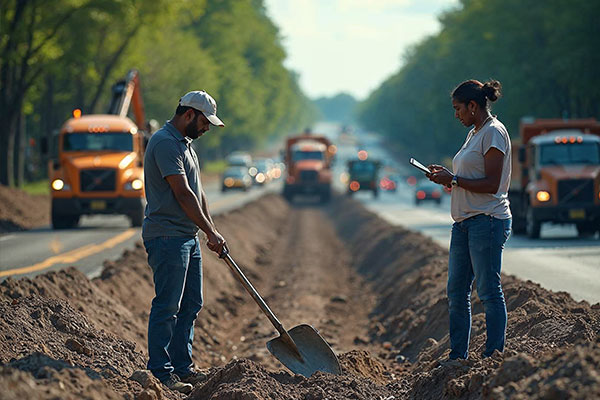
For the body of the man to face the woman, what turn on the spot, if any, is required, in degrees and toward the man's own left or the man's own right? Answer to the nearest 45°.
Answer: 0° — they already face them

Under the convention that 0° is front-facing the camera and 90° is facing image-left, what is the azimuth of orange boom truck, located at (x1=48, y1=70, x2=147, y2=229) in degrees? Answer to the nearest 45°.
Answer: approximately 0°

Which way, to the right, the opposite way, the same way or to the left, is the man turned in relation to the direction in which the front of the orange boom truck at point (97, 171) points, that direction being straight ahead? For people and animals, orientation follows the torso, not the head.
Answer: to the left

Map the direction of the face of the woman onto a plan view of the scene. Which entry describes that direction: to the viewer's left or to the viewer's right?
to the viewer's left

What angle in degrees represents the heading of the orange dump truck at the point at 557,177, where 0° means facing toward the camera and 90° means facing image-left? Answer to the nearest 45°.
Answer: approximately 0°

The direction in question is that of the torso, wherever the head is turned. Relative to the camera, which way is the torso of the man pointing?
to the viewer's right

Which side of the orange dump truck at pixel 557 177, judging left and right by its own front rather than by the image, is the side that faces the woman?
front

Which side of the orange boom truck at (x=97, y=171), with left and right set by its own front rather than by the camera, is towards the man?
front

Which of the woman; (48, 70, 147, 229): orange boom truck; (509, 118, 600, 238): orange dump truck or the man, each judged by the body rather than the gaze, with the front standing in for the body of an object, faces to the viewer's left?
the woman

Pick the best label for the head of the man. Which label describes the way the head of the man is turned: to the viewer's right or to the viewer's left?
to the viewer's right

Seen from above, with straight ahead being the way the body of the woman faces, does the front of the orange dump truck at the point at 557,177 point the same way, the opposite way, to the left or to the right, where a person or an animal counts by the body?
to the left

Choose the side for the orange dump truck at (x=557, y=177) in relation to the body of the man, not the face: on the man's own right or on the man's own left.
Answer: on the man's own left

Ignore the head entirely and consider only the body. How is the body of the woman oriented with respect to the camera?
to the viewer's left

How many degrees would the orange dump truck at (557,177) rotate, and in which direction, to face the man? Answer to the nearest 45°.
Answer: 0° — it already faces them

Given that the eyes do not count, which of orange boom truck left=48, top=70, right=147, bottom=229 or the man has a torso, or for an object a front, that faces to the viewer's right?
the man
